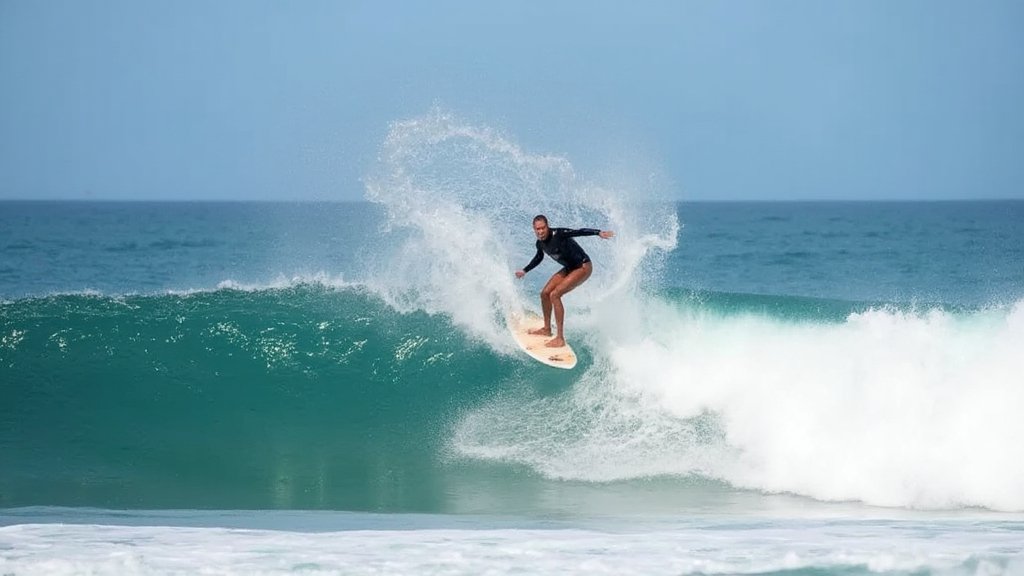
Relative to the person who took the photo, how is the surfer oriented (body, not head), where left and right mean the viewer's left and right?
facing the viewer and to the left of the viewer
